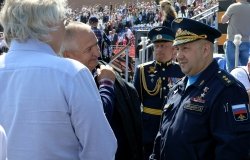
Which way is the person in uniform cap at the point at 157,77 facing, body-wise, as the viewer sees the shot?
toward the camera

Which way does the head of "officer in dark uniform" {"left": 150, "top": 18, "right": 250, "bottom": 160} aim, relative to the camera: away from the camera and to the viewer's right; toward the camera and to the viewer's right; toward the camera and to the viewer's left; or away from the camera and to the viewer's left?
toward the camera and to the viewer's left

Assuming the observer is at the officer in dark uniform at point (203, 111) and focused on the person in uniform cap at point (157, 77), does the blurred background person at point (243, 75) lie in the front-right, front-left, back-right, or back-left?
front-right

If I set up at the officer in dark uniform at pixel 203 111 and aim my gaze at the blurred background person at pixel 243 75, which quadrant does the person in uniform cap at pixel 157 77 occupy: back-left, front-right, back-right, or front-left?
front-left

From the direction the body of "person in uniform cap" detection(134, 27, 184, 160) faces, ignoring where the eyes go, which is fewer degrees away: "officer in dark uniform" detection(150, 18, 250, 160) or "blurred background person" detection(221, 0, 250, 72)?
the officer in dark uniform

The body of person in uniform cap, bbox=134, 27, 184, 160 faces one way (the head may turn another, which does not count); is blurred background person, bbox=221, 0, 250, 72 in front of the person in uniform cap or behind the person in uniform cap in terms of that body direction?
behind

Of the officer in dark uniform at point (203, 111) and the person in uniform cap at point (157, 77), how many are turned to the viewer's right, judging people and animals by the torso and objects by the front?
0

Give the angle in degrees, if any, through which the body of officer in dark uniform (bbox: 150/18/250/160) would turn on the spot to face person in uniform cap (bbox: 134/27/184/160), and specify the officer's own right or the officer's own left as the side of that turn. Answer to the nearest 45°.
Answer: approximately 135° to the officer's own right

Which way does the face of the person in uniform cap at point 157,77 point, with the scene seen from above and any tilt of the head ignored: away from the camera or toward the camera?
toward the camera

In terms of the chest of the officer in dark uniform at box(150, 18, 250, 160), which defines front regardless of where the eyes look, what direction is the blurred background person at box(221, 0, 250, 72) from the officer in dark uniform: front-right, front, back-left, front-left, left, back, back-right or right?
back-right

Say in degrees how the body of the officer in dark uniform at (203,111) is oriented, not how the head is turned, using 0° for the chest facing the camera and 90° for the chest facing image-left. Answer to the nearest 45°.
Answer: approximately 45°

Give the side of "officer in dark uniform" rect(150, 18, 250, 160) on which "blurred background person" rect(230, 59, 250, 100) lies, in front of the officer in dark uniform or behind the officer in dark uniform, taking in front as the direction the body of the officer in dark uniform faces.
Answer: behind

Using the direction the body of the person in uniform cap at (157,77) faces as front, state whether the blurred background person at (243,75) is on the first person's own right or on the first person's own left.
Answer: on the first person's own left

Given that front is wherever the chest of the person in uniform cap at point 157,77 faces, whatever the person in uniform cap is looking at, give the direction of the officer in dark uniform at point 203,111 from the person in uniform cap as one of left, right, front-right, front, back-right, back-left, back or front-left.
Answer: front
